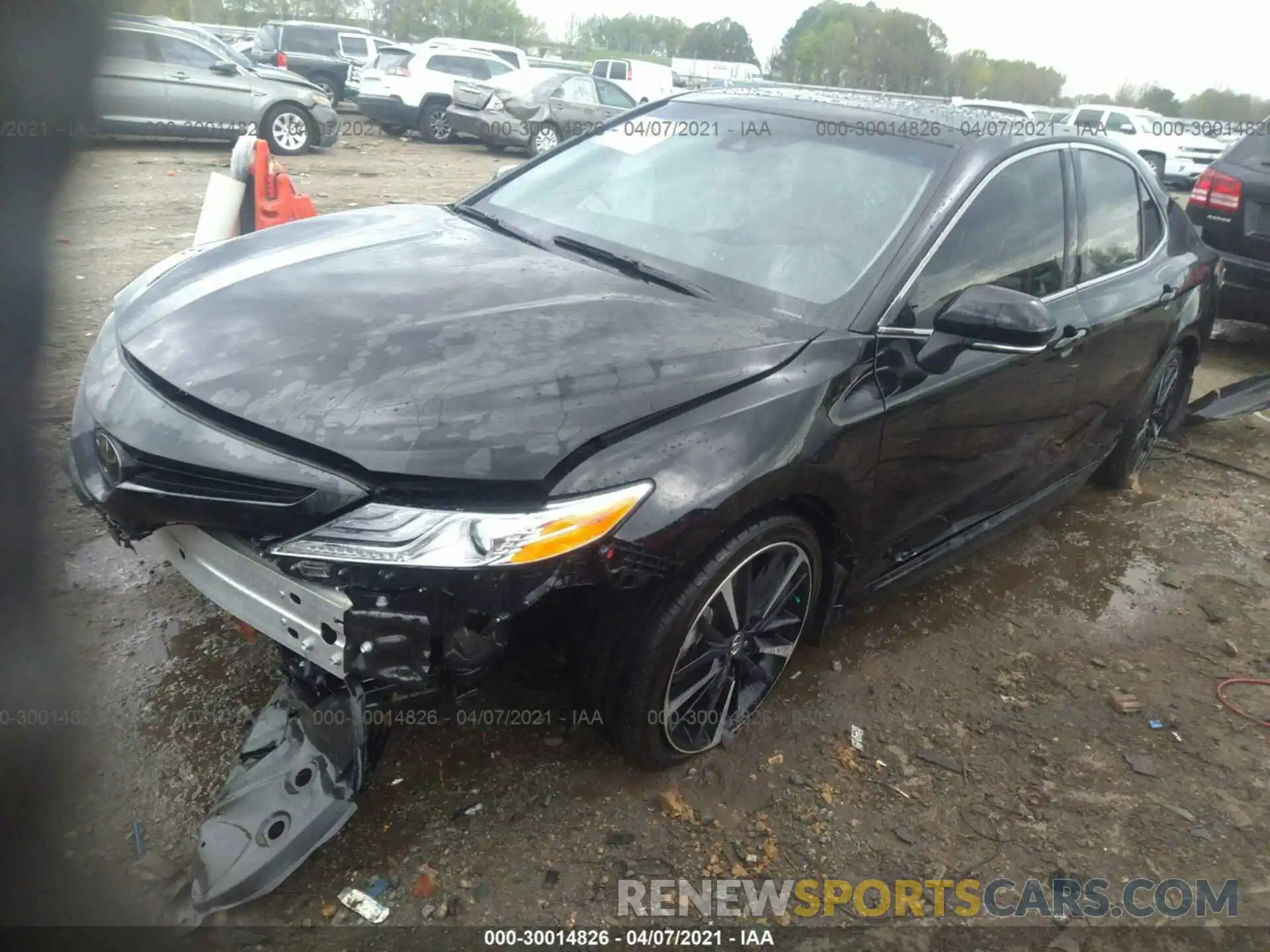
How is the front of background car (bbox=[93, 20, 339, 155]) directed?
to the viewer's right

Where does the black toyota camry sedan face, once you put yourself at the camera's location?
facing the viewer and to the left of the viewer

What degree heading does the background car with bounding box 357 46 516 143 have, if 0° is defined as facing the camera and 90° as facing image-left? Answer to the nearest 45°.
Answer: approximately 225°

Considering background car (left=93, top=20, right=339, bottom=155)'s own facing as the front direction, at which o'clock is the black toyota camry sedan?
The black toyota camry sedan is roughly at 3 o'clock from the background car.

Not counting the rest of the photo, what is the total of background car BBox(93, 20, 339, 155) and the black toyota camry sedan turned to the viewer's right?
1

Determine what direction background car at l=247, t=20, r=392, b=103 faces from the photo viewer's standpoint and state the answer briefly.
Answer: facing away from the viewer and to the right of the viewer

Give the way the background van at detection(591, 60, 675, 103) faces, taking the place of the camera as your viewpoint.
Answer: facing away from the viewer and to the right of the viewer

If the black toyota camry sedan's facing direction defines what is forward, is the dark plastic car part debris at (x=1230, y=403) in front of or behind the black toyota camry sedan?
behind

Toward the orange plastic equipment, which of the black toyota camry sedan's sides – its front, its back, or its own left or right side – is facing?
right

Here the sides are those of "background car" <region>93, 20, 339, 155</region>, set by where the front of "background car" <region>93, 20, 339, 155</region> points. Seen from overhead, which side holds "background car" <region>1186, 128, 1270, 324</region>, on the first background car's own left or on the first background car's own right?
on the first background car's own right

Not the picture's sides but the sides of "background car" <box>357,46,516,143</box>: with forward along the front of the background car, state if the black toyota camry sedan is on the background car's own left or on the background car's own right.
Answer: on the background car's own right
